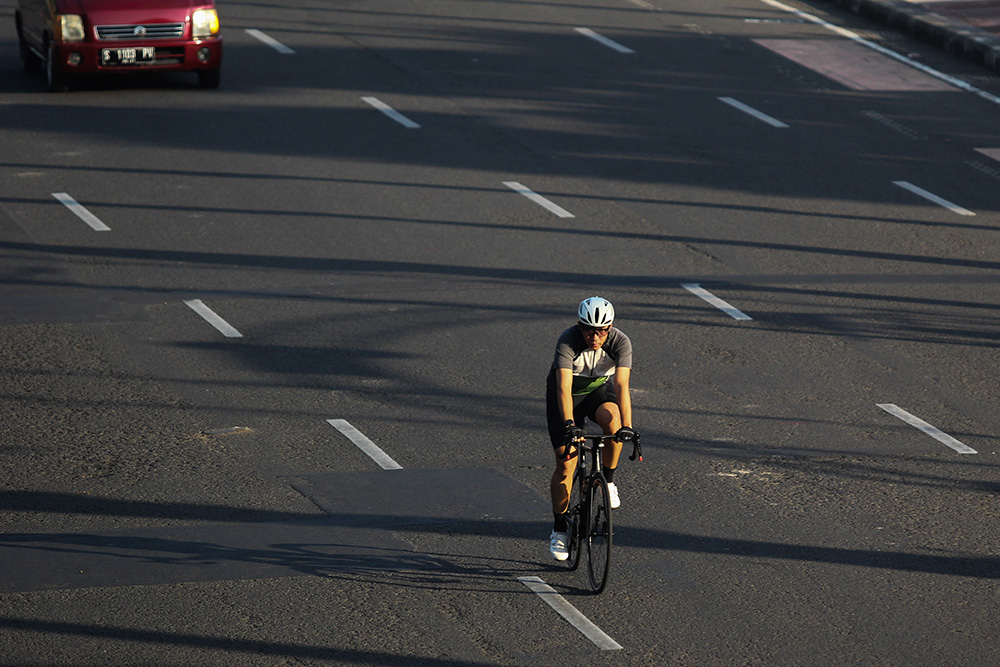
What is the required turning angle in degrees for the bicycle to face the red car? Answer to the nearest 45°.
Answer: approximately 135° to its right

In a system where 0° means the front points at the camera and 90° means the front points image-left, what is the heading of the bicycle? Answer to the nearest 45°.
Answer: approximately 0°

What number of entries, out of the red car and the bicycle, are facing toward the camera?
2

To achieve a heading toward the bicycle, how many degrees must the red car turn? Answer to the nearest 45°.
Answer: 0° — it already faces it
